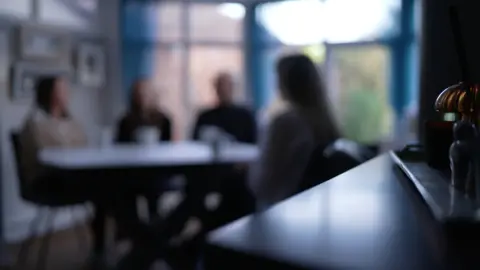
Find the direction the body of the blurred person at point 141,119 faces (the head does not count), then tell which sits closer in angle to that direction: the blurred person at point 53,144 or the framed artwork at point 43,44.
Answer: the blurred person

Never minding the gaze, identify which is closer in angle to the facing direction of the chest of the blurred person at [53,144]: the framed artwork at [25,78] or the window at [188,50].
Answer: the window

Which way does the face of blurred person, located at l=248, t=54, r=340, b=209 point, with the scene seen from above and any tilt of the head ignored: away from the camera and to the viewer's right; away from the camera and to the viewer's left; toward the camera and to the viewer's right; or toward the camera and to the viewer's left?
away from the camera and to the viewer's left

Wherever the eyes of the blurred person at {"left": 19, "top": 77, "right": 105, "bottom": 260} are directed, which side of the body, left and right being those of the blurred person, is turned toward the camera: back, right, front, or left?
right

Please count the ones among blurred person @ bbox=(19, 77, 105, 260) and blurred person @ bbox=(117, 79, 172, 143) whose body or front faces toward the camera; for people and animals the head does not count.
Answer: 1

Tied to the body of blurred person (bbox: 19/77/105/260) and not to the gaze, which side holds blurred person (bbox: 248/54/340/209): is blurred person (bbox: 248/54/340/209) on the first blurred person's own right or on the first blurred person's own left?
on the first blurred person's own right

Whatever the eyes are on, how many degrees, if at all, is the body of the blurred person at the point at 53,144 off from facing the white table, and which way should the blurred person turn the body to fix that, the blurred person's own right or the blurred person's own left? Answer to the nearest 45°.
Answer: approximately 45° to the blurred person's own right

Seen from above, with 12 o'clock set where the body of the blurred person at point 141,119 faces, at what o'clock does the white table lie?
The white table is roughly at 12 o'clock from the blurred person.

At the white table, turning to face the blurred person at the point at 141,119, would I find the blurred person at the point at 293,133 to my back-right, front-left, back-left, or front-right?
back-right
